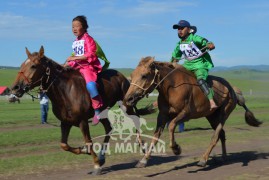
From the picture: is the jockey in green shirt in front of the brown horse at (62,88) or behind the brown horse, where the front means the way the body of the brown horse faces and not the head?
behind

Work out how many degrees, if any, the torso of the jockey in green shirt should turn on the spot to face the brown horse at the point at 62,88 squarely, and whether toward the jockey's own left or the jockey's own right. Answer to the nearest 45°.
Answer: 0° — they already face it

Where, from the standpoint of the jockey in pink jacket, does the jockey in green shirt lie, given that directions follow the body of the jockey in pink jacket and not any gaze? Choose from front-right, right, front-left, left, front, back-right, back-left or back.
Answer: back-left

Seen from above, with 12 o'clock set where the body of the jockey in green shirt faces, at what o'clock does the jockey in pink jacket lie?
The jockey in pink jacket is roughly at 1 o'clock from the jockey in green shirt.

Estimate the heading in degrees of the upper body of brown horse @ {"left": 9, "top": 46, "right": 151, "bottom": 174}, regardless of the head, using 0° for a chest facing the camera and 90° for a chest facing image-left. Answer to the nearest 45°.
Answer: approximately 45°

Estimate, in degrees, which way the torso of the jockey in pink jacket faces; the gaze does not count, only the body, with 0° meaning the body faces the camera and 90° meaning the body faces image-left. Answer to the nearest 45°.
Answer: approximately 45°

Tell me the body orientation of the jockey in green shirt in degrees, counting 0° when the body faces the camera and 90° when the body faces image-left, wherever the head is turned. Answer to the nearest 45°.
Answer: approximately 45°
